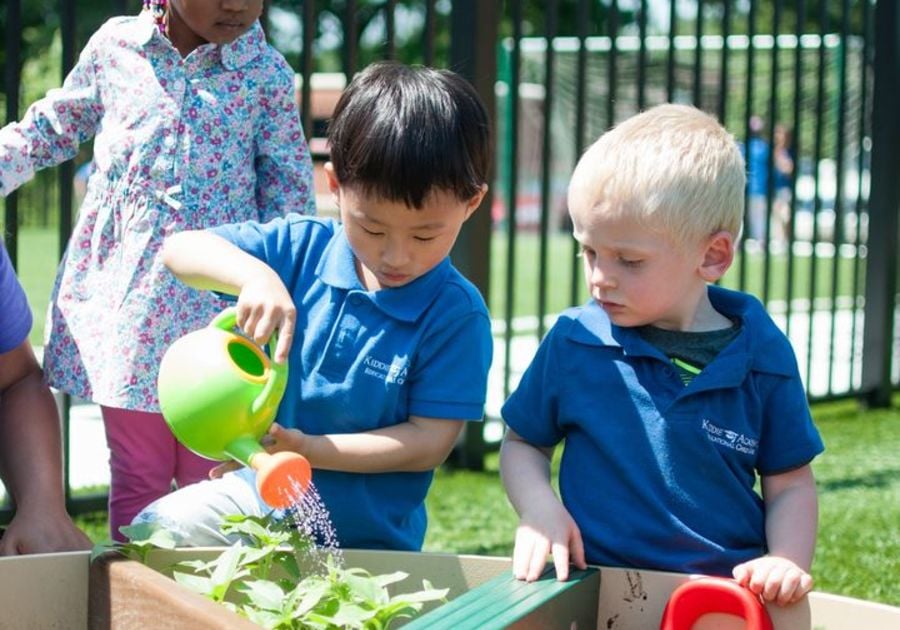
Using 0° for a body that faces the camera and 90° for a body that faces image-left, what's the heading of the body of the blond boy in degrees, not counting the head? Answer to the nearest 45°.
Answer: approximately 0°

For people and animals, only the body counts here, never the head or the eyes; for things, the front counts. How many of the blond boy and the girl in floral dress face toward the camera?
2
